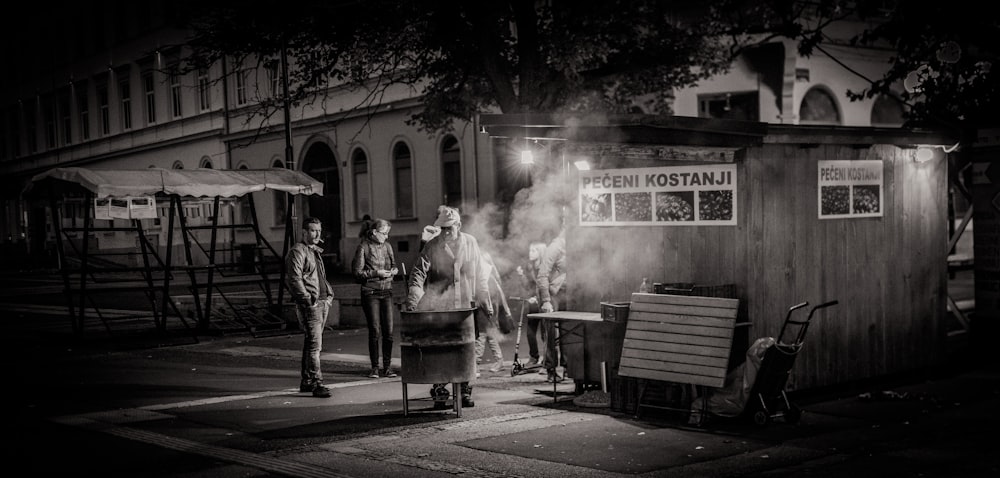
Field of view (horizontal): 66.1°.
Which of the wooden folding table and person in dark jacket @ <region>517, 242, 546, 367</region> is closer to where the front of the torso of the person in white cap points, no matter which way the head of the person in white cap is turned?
the wooden folding table

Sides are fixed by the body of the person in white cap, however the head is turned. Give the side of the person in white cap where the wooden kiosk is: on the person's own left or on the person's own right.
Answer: on the person's own left

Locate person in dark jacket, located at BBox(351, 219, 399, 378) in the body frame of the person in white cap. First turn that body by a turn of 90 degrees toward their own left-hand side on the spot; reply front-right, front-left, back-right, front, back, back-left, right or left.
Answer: back-left

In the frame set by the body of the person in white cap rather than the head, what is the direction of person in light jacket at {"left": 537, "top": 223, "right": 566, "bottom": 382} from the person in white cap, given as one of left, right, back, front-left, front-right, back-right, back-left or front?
back-left

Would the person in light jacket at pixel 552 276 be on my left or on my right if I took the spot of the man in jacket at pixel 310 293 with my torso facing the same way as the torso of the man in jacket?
on my left

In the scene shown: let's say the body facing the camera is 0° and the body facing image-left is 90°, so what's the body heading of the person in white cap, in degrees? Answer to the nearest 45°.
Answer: approximately 0°

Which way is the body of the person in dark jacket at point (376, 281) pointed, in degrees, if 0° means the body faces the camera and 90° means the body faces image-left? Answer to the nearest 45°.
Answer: approximately 315°
